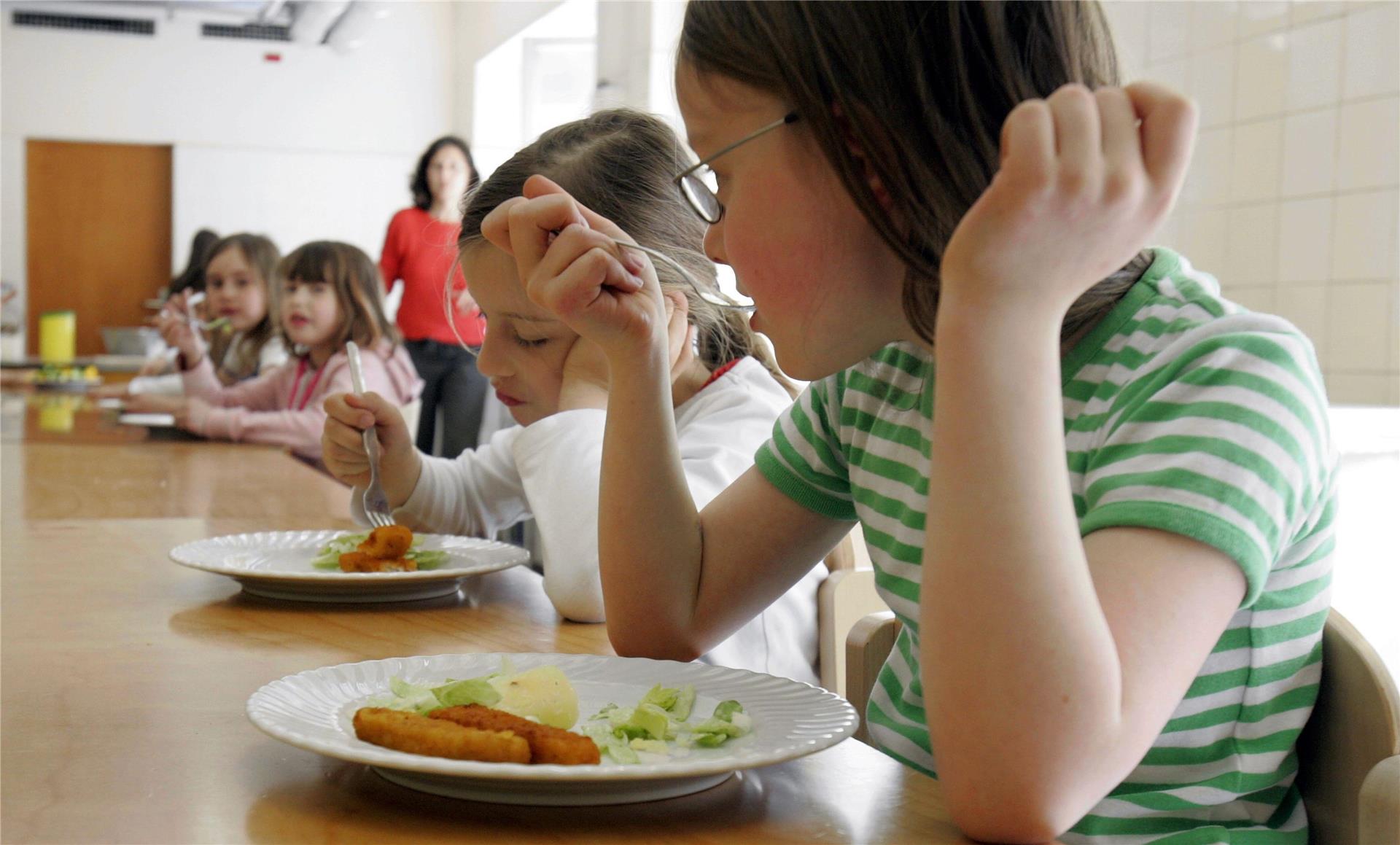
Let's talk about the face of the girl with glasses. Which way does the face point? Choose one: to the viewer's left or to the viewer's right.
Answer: to the viewer's left

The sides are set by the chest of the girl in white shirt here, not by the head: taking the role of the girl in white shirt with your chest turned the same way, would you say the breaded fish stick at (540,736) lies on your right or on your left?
on your left

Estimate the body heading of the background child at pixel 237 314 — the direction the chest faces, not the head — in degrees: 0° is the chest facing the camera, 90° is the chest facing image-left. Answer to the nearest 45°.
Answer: approximately 45°

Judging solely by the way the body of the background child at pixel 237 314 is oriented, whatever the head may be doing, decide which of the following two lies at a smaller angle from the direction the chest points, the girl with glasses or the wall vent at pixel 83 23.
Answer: the girl with glasses

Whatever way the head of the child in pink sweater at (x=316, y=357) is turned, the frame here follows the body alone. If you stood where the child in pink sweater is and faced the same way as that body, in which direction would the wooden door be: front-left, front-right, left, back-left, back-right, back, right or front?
back-right

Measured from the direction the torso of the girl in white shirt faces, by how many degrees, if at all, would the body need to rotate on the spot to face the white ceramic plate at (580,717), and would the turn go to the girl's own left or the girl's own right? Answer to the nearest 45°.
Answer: approximately 90° to the girl's own left

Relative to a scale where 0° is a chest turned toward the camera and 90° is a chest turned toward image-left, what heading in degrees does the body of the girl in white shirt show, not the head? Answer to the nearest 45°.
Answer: approximately 90°

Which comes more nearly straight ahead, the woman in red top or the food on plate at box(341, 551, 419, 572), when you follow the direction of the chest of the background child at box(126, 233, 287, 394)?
the food on plate

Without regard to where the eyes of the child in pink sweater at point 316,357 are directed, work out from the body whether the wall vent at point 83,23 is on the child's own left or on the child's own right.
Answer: on the child's own right

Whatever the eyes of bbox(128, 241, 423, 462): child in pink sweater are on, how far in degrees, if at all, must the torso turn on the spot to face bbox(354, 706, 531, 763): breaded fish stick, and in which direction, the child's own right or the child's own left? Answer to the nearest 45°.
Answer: approximately 45° to the child's own left
